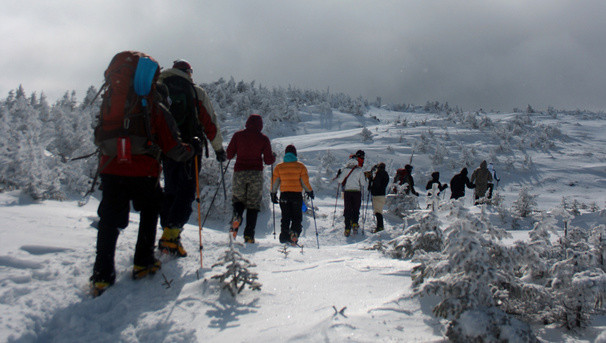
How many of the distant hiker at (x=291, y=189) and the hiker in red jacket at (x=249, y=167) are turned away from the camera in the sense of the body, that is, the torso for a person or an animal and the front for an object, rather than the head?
2

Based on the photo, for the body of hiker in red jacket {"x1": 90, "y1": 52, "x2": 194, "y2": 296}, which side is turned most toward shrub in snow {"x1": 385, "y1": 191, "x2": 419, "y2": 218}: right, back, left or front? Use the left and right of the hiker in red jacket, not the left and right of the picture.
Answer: front

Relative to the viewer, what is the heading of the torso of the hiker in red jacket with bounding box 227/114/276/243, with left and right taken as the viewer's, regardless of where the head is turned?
facing away from the viewer

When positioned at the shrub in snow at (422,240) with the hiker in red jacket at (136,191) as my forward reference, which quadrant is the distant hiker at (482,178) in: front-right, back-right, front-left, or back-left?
back-right

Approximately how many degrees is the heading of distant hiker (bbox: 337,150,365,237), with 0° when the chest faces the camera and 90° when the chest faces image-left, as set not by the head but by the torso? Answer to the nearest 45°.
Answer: approximately 225°

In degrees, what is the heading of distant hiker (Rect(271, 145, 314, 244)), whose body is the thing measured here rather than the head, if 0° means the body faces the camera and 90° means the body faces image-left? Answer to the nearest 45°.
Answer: approximately 180°

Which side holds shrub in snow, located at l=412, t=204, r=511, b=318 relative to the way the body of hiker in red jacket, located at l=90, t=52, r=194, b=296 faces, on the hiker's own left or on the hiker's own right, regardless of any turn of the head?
on the hiker's own right

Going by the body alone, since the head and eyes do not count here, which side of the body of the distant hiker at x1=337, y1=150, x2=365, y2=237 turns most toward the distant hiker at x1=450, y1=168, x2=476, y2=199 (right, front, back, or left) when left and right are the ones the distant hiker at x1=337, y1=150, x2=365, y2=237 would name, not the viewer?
front

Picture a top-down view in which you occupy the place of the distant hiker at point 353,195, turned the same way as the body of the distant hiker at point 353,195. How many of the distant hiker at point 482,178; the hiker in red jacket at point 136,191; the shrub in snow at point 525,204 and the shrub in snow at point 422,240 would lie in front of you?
2

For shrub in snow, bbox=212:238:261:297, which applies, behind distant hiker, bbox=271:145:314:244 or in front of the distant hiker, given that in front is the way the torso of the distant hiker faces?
behind

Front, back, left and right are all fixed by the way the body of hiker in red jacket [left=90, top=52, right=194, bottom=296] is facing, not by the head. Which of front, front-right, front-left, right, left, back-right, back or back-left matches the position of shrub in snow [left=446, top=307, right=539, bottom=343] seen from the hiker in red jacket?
right

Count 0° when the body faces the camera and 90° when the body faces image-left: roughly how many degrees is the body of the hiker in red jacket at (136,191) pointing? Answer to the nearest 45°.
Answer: approximately 225°
